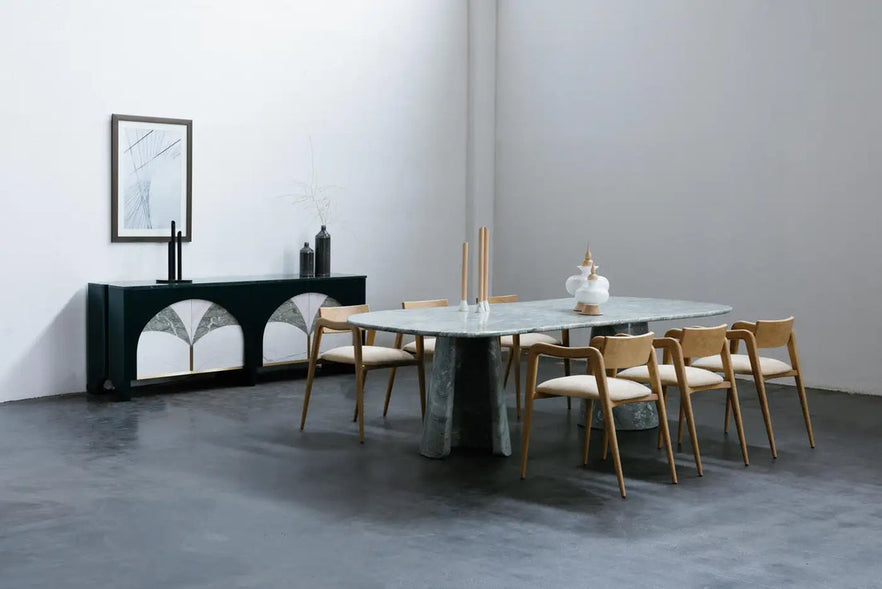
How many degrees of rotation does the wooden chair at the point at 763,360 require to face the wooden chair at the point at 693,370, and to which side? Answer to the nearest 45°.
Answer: approximately 90° to its left

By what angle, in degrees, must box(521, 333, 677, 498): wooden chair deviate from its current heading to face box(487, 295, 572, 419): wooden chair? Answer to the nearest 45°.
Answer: approximately 45° to its right

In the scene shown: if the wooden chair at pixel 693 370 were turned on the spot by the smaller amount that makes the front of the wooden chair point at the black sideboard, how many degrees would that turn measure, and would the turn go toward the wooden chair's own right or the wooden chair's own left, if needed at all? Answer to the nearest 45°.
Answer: approximately 45° to the wooden chair's own left

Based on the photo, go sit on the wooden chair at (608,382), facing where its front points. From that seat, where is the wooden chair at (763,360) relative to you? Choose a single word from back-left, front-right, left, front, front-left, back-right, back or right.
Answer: right

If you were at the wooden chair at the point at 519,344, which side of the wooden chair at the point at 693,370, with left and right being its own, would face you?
front

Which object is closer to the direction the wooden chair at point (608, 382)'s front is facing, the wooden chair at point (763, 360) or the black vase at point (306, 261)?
the black vase

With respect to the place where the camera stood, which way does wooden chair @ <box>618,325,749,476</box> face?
facing away from the viewer and to the left of the viewer

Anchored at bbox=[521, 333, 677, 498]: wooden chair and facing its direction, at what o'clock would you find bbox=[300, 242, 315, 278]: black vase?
The black vase is roughly at 12 o'clock from the wooden chair.

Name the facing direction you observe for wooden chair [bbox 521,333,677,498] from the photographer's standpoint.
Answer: facing away from the viewer and to the left of the viewer

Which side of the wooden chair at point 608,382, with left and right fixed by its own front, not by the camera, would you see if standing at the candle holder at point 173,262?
front

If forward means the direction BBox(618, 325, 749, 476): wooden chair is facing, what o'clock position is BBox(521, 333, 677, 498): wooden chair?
BBox(521, 333, 677, 498): wooden chair is roughly at 9 o'clock from BBox(618, 325, 749, 476): wooden chair.

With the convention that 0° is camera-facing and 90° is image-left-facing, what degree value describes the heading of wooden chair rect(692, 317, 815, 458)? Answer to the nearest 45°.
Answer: approximately 135°

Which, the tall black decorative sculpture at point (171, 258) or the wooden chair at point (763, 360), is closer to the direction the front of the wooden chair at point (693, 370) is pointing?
the tall black decorative sculpture
